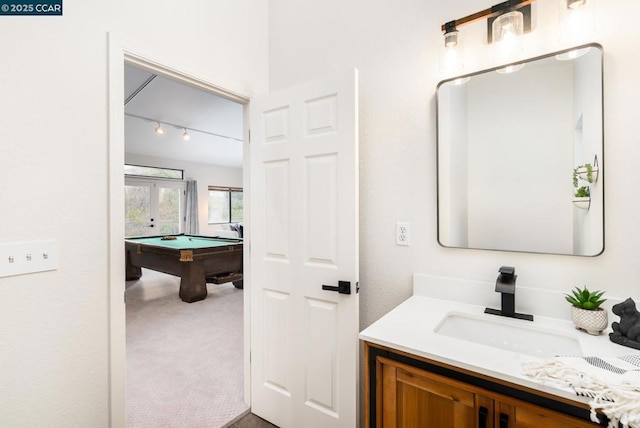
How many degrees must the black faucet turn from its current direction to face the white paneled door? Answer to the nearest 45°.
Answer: approximately 45° to its right

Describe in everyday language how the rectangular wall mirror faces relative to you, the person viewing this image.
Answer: facing the viewer and to the left of the viewer

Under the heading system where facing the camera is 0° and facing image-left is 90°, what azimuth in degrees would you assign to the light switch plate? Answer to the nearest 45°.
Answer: approximately 315°

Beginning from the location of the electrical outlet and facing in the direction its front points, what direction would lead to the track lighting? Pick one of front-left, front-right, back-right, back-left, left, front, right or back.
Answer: right

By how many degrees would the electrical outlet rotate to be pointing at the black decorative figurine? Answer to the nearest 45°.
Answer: approximately 90° to its left

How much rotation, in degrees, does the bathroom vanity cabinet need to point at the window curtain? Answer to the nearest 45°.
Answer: approximately 90° to its right
